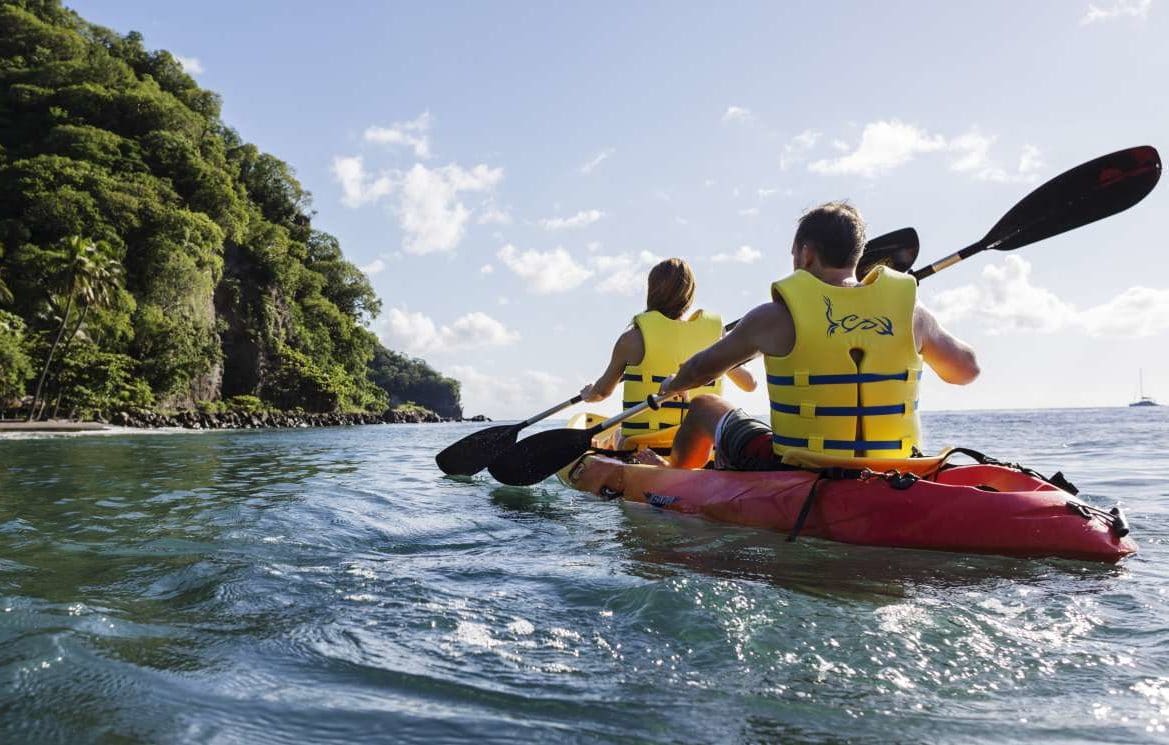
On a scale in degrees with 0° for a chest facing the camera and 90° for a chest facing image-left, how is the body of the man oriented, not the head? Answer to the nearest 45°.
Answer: approximately 135°

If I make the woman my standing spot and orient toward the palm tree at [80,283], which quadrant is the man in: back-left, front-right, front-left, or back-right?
back-left

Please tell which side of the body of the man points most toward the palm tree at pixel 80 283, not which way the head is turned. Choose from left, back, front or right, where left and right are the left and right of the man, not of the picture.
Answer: front

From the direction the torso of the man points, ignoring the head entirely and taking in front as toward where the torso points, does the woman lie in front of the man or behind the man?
in front

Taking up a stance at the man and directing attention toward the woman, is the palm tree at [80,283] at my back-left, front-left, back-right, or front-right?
front-left
